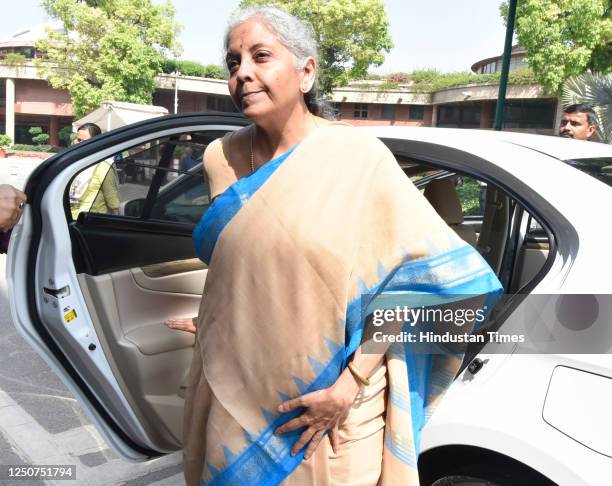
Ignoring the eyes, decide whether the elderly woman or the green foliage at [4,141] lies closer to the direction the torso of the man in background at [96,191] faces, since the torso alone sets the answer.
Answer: the elderly woman

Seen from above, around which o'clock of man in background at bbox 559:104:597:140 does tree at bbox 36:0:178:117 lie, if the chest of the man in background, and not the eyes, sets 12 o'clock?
The tree is roughly at 3 o'clock from the man in background.

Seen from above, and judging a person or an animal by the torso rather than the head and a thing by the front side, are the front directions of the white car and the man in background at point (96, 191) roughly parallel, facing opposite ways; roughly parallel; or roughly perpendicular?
roughly perpendicular

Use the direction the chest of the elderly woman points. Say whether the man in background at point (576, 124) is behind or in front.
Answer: behind

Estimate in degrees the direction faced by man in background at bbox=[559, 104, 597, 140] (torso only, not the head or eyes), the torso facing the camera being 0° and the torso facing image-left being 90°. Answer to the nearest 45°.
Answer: approximately 45°

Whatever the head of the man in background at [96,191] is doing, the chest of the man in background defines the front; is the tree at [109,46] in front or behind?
behind

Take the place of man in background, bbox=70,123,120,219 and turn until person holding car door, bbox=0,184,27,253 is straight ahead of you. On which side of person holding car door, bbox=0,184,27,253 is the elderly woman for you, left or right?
left

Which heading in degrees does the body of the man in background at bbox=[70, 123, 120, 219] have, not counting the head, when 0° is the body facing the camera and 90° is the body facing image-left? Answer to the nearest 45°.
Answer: approximately 45°
